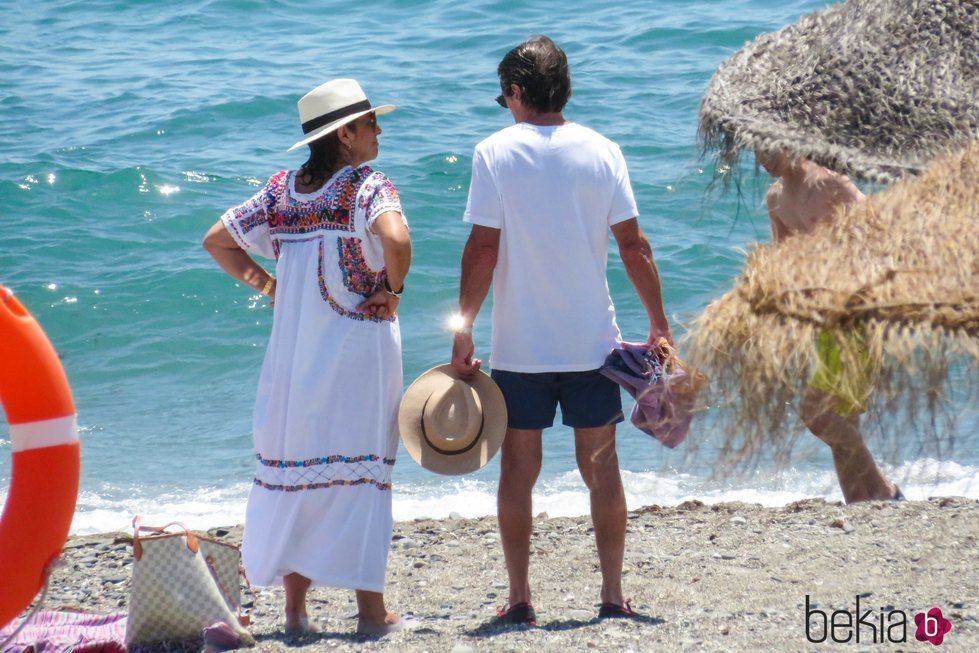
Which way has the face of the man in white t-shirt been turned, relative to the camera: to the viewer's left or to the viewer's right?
to the viewer's left

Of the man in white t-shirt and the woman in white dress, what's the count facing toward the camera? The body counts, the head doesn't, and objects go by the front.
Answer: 0

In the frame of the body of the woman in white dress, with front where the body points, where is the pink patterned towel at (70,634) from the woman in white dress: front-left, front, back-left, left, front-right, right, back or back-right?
back-left

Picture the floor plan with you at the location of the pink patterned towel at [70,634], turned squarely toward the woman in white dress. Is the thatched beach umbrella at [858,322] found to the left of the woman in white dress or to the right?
right

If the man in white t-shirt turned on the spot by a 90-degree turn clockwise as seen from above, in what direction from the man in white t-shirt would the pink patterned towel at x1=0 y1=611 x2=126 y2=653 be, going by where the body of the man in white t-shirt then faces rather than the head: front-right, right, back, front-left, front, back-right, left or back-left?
back

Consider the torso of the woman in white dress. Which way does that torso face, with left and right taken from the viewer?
facing away from the viewer and to the right of the viewer

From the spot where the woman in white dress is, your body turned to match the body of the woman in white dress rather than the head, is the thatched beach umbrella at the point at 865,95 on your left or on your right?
on your right

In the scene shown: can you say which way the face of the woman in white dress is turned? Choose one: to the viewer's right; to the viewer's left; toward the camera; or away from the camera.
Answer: to the viewer's right

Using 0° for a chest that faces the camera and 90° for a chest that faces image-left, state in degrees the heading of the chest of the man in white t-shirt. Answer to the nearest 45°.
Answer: approximately 180°

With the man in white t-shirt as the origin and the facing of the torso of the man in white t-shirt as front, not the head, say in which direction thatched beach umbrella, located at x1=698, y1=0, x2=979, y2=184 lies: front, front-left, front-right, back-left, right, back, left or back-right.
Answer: back-right
